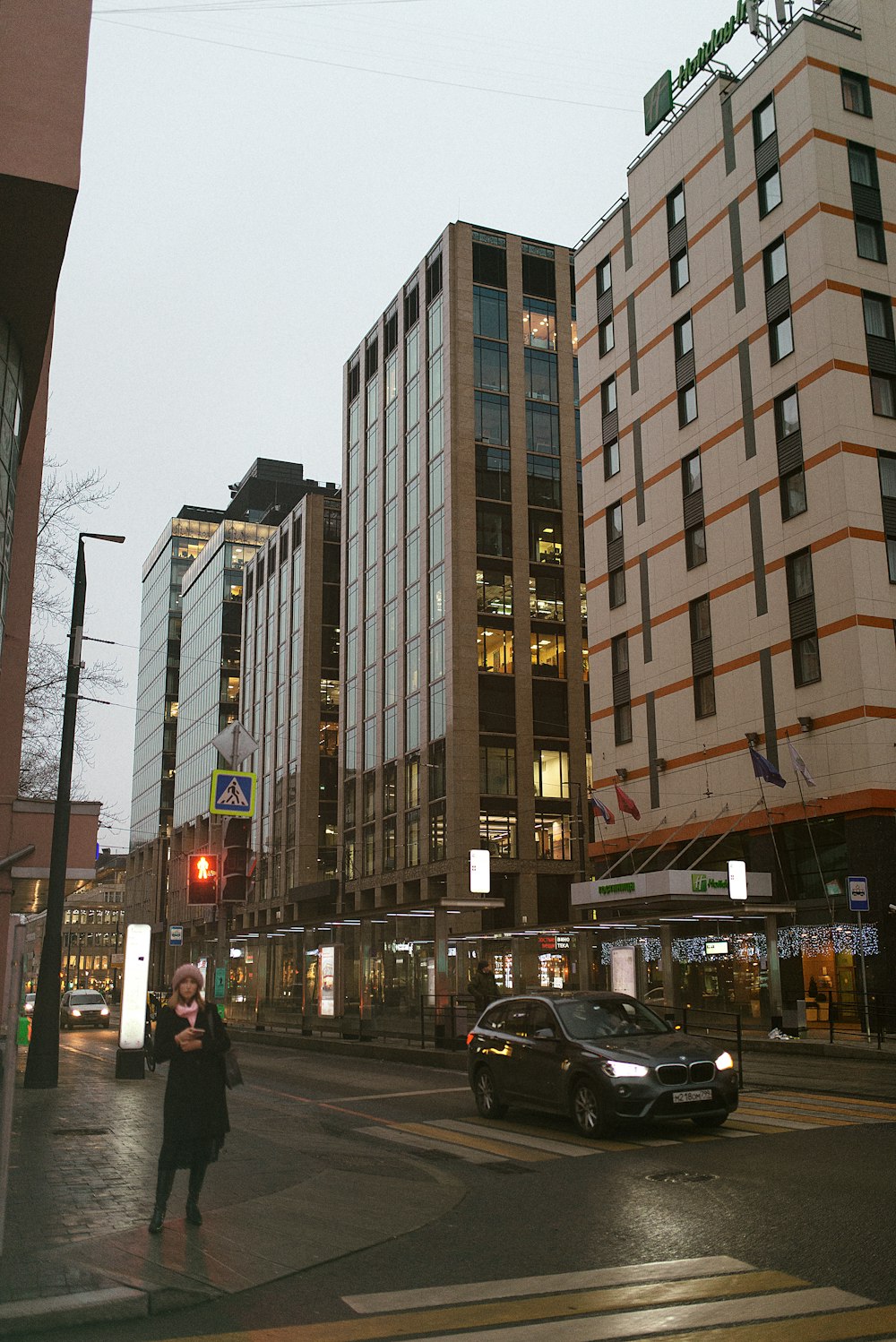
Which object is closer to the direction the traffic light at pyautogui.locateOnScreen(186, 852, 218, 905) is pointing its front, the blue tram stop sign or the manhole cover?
the manhole cover

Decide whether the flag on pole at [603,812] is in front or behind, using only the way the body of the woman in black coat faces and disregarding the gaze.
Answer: behind

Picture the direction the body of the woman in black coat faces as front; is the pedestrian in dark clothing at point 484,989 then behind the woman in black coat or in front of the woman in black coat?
behind

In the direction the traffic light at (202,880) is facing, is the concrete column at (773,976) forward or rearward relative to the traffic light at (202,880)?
rearward

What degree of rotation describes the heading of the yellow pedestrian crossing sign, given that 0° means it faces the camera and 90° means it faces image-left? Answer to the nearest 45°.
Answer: approximately 0°

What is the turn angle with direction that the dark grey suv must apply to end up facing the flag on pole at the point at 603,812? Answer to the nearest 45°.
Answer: approximately 135° to its left

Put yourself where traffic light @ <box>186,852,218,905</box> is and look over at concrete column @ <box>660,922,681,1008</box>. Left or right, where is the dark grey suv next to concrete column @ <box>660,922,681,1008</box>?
right
